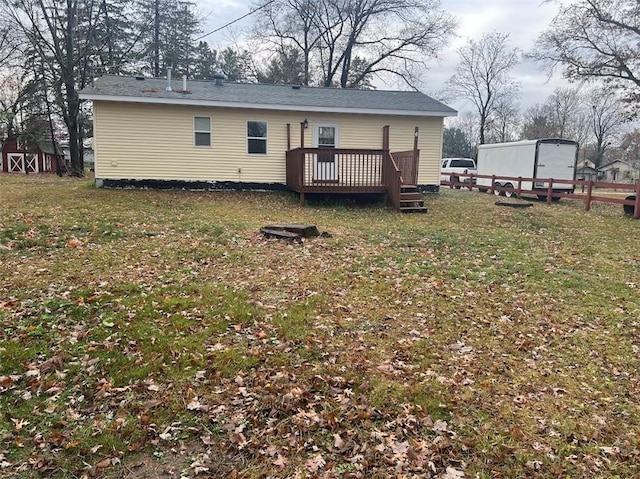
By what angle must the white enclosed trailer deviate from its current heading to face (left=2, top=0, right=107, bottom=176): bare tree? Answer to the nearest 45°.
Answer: approximately 45° to its left

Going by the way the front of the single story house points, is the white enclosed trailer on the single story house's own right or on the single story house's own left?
on the single story house's own left

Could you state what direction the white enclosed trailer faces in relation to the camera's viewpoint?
facing away from the viewer and to the left of the viewer

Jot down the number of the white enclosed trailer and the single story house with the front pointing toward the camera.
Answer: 1

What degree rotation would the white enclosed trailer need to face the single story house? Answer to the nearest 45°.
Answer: approximately 90° to its left

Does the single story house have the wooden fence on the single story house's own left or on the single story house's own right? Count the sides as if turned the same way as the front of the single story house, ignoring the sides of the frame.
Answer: on the single story house's own left
